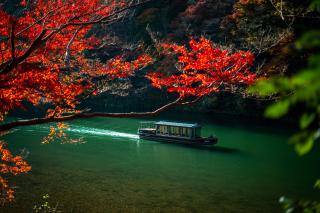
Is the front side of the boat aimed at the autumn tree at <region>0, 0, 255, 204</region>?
no

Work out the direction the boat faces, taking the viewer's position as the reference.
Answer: facing the viewer and to the right of the viewer
